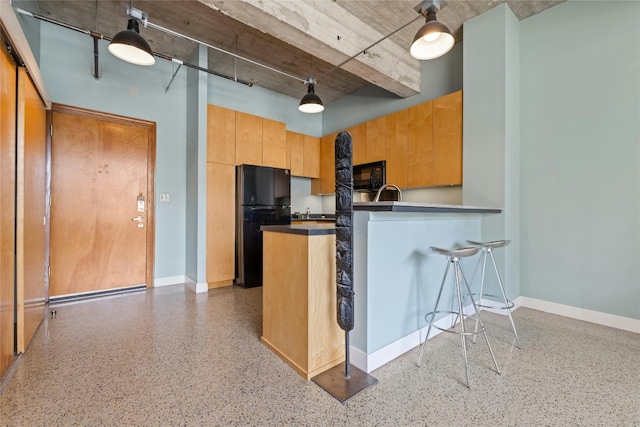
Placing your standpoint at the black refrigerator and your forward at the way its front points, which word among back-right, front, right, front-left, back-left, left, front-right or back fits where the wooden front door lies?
back-right

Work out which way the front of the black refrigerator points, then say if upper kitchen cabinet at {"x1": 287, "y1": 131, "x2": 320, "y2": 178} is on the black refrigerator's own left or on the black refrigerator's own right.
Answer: on the black refrigerator's own left

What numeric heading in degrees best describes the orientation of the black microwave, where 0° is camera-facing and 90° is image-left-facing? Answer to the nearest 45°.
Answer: approximately 45°

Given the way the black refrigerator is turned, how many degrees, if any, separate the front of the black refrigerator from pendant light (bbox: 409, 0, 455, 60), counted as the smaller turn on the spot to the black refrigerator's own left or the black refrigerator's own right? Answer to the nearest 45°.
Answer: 0° — it already faces it

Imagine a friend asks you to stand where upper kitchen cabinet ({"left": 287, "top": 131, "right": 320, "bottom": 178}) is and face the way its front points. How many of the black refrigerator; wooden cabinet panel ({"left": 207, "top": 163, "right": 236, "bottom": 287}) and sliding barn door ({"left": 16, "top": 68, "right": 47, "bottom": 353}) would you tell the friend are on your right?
3

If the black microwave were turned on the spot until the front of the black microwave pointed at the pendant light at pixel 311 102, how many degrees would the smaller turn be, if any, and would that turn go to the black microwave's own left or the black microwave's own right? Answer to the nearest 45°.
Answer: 0° — it already faces it

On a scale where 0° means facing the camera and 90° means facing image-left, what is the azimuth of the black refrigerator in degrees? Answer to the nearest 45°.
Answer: approximately 315°
